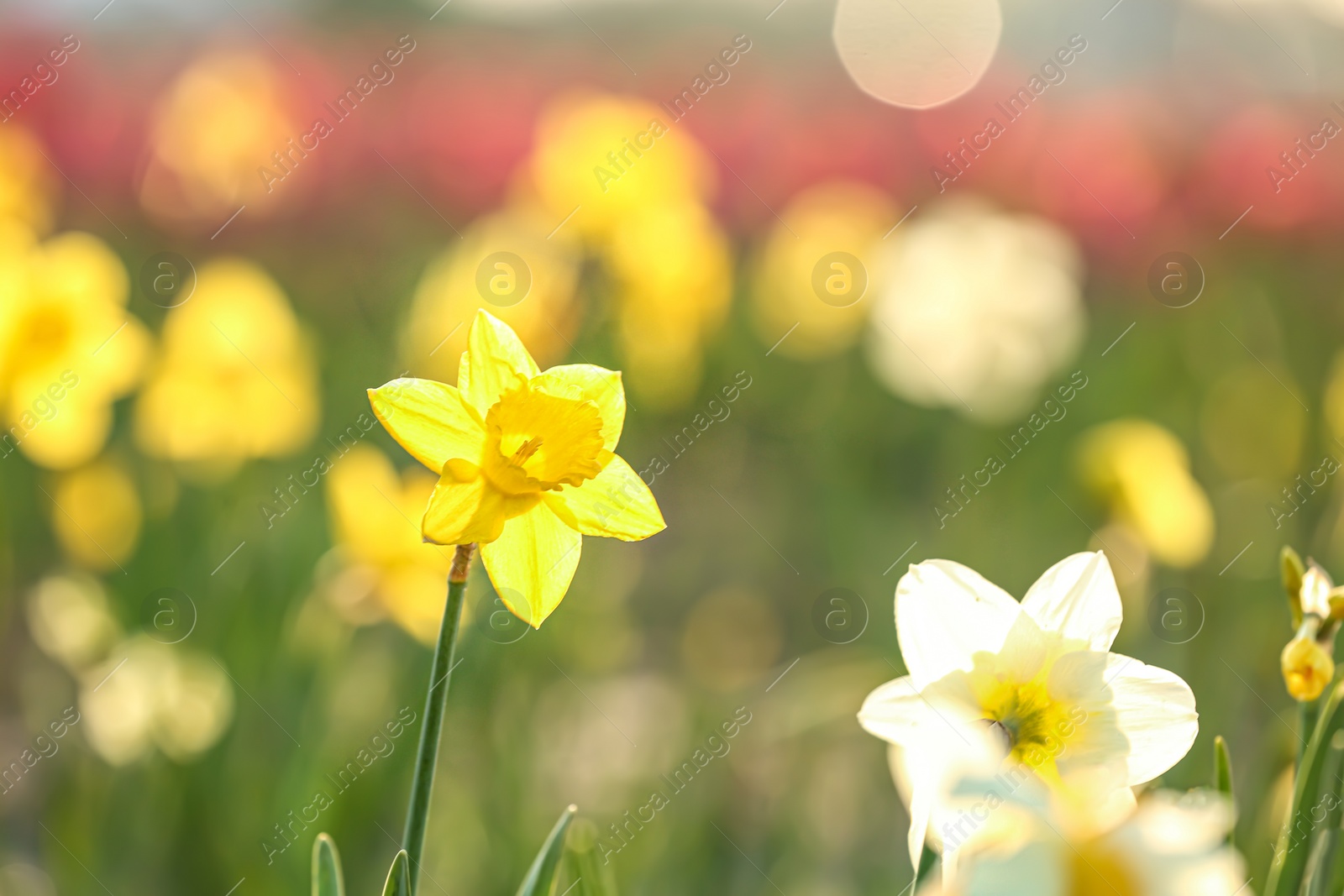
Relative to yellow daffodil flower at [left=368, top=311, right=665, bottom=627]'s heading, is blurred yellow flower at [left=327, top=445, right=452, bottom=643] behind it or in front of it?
behind

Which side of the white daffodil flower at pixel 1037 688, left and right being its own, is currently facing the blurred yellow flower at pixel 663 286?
back

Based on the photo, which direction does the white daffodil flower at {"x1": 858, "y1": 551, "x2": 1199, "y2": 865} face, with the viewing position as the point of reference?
facing the viewer

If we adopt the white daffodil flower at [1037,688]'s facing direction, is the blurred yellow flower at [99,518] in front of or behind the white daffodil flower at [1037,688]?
behind

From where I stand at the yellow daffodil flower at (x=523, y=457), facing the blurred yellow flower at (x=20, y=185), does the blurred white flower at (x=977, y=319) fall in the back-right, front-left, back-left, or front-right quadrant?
front-right

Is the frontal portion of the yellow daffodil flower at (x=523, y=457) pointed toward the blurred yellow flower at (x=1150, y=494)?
no

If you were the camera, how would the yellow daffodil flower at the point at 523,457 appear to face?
facing the viewer and to the right of the viewer

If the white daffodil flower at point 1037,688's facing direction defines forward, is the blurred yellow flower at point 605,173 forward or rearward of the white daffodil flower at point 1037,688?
rearward

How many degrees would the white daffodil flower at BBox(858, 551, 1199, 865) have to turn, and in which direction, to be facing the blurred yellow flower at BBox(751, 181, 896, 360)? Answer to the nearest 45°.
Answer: approximately 180°

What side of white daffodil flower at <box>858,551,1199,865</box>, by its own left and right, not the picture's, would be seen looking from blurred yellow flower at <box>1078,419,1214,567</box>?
back

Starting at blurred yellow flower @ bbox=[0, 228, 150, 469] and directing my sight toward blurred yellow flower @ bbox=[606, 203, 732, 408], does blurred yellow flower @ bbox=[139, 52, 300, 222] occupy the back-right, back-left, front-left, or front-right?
front-left
